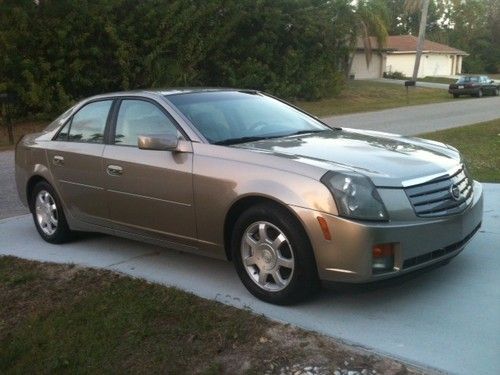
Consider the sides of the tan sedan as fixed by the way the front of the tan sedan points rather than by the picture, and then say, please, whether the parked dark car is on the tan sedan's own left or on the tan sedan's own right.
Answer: on the tan sedan's own left

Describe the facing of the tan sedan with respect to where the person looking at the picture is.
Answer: facing the viewer and to the right of the viewer

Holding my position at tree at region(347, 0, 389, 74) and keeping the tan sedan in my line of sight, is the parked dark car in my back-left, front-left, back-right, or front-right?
front-left

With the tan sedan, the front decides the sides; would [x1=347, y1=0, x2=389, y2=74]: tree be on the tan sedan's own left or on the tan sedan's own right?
on the tan sedan's own left
